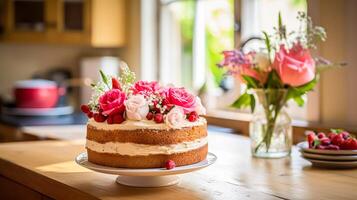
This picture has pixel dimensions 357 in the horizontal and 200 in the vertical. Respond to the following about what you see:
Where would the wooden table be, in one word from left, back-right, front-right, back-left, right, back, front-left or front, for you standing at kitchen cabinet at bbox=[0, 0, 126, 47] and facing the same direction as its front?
front-left

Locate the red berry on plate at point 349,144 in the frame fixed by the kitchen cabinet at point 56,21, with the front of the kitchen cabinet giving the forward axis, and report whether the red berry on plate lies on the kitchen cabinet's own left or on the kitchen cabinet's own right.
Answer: on the kitchen cabinet's own left

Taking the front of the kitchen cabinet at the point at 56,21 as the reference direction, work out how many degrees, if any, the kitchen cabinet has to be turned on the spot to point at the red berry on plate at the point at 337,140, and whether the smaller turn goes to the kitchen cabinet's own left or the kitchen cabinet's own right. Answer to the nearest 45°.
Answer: approximately 90° to the kitchen cabinet's own left

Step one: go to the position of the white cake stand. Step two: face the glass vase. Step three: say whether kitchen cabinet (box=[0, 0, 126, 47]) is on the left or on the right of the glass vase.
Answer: left

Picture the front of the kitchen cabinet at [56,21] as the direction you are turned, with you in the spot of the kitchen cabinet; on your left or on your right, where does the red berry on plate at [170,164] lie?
on your left

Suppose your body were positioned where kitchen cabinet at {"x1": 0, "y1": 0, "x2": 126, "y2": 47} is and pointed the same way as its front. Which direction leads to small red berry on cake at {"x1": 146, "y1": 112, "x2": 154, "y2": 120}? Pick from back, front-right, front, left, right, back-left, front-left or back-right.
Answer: front-left

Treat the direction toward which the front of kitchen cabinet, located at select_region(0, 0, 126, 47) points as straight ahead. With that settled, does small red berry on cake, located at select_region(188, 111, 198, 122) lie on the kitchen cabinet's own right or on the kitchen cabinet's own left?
on the kitchen cabinet's own left

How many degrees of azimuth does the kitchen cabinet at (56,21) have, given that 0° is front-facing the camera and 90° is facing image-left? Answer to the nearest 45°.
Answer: approximately 45°
